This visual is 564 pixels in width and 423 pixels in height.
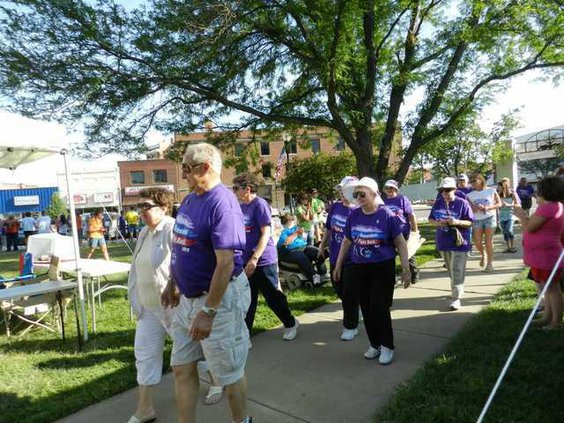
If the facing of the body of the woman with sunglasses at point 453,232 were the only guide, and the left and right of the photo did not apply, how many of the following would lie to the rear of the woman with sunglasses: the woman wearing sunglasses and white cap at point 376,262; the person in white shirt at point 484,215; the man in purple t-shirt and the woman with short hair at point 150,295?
1

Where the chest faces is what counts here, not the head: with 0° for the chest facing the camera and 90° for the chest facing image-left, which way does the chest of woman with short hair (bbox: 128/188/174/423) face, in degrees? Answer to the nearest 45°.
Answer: approximately 45°

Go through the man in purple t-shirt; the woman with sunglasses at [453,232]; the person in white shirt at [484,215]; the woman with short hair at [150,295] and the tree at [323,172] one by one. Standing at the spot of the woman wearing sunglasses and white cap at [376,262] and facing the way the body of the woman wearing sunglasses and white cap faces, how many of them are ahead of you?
2

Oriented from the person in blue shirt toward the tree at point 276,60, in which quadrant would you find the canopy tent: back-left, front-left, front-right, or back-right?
back-left

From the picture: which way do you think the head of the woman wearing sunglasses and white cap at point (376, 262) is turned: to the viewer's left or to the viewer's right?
to the viewer's left

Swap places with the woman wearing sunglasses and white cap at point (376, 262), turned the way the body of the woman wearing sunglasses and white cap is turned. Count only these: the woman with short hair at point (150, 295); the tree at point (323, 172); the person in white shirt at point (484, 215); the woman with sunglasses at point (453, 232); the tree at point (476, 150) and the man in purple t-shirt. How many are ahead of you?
2

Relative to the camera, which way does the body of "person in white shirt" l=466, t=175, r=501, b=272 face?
toward the camera

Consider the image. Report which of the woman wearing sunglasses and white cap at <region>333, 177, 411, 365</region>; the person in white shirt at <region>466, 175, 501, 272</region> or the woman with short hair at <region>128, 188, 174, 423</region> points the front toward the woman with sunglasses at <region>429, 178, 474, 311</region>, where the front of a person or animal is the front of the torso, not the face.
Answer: the person in white shirt

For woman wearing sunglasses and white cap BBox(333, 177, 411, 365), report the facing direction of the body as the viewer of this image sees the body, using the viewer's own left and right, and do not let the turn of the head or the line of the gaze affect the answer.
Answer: facing the viewer and to the left of the viewer

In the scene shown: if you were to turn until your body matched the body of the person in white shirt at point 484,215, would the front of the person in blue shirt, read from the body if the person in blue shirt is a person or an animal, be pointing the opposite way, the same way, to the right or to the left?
to the left

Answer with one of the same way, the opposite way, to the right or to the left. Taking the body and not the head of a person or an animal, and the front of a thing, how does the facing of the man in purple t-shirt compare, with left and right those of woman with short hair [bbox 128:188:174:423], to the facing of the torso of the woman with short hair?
the same way

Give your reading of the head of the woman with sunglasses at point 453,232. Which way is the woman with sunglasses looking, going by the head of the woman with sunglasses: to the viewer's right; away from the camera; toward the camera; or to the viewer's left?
toward the camera

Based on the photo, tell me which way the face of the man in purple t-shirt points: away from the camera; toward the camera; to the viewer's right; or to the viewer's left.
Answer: to the viewer's left

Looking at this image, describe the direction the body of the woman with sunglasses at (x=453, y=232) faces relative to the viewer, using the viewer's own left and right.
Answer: facing the viewer

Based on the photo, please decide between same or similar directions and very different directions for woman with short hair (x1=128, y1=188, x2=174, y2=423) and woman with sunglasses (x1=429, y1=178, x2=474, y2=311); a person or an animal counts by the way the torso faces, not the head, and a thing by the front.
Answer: same or similar directions
